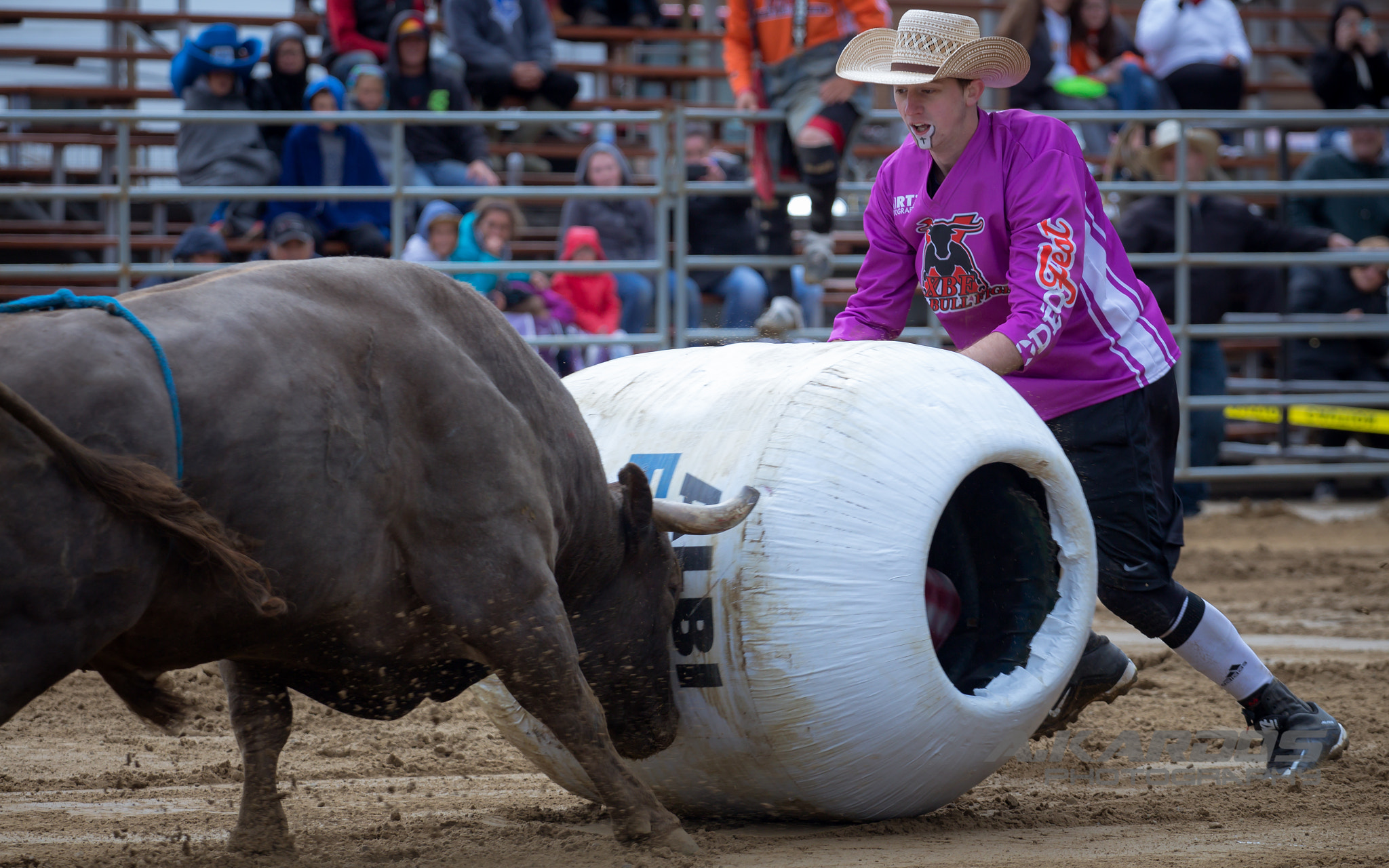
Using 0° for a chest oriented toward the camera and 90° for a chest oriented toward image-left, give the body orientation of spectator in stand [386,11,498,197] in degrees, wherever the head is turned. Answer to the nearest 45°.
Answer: approximately 0°

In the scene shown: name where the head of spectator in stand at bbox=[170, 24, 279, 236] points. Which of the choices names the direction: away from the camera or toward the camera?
toward the camera

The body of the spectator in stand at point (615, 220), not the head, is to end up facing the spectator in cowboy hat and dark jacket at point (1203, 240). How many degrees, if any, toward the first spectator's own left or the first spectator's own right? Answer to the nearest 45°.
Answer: approximately 90° to the first spectator's own left

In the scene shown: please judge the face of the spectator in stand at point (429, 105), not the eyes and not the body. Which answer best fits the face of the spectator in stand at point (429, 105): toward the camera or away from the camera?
toward the camera

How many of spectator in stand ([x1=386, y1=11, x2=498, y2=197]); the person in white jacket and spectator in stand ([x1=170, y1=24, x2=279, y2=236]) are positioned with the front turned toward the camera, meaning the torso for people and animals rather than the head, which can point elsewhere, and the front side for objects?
3

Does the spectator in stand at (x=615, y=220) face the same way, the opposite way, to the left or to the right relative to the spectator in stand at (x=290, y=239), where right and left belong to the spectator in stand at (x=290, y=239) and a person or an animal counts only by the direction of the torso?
the same way

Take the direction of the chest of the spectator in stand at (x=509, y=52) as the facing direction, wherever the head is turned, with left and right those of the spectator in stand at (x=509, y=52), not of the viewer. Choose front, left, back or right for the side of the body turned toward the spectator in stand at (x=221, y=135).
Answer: right

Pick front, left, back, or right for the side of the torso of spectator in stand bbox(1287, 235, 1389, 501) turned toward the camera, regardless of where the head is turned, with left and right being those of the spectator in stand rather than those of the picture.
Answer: front

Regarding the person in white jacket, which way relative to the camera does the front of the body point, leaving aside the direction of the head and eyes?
toward the camera

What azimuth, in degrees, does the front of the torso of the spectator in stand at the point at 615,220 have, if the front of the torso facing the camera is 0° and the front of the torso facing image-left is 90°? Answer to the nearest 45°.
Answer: approximately 0°

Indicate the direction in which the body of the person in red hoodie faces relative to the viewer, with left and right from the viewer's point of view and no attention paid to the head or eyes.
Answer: facing the viewer

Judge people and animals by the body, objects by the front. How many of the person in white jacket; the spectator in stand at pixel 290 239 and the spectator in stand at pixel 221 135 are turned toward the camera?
3

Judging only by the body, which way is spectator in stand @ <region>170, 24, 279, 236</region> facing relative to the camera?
toward the camera

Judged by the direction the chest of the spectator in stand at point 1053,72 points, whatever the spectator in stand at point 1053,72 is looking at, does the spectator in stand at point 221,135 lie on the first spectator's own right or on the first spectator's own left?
on the first spectator's own right

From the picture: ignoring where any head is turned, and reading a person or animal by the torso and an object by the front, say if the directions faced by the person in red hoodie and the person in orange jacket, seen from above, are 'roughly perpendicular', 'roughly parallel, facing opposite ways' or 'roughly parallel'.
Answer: roughly parallel

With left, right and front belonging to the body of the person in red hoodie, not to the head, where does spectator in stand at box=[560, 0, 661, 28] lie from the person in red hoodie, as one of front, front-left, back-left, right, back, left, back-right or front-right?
back

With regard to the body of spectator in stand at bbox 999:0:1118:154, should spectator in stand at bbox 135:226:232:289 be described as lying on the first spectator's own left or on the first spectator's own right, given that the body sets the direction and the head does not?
on the first spectator's own right

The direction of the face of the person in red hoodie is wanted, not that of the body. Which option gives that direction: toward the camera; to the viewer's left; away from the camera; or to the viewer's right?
toward the camera

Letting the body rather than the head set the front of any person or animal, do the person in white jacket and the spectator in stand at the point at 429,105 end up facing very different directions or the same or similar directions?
same or similar directions
